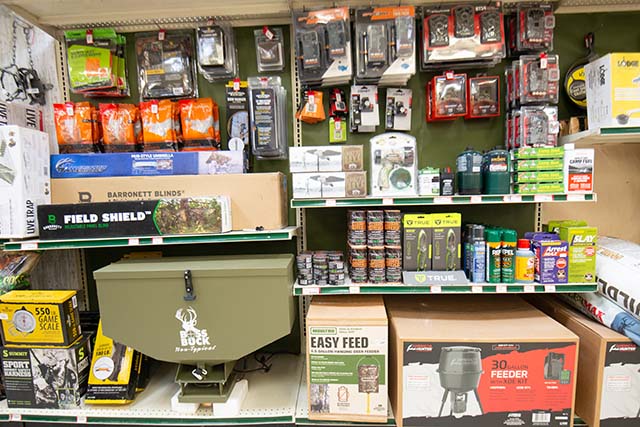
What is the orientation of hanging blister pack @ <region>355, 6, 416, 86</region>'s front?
toward the camera

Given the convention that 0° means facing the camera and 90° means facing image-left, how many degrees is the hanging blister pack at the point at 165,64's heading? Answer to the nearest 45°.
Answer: approximately 0°

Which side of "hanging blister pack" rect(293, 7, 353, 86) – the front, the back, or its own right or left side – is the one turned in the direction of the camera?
front

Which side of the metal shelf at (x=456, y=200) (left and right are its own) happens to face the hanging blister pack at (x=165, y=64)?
right

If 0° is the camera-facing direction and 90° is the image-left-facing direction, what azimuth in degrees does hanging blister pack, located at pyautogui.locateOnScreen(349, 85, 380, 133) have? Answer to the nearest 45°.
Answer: approximately 0°

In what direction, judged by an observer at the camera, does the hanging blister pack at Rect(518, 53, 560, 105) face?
facing the viewer

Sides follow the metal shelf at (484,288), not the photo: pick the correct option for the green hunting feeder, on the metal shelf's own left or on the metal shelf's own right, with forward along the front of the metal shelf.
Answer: on the metal shelf's own right

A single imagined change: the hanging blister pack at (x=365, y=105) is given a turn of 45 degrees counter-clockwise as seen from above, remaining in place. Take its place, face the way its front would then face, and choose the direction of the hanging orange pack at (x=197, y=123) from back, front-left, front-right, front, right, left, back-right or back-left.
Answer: back-right

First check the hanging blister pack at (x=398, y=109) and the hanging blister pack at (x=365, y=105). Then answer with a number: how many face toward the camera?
2

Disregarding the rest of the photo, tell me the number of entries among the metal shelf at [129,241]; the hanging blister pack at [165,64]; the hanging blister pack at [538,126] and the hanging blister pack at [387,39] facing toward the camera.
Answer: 4
